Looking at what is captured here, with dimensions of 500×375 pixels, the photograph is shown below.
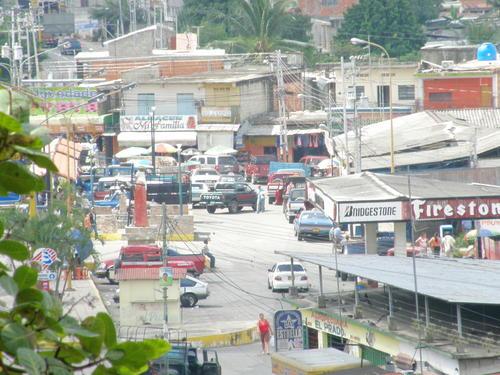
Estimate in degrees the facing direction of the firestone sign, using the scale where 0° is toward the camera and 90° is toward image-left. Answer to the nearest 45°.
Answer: approximately 0°

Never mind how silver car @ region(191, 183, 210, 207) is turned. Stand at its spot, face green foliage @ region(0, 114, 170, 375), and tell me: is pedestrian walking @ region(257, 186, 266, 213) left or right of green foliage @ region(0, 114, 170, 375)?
left

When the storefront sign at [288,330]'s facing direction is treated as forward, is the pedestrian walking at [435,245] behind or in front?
behind

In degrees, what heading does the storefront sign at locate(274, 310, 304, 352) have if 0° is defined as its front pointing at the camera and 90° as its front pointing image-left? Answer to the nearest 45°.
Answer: approximately 0°

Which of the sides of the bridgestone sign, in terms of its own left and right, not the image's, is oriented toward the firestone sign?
left

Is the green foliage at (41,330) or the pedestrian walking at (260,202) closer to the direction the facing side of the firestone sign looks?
the green foliage

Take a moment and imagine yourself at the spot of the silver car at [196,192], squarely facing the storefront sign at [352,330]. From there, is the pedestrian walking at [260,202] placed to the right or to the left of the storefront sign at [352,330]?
left

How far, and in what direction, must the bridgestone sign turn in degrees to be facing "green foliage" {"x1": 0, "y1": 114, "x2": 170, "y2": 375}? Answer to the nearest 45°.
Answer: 0° — it already faces it

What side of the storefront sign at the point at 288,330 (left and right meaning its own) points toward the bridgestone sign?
back

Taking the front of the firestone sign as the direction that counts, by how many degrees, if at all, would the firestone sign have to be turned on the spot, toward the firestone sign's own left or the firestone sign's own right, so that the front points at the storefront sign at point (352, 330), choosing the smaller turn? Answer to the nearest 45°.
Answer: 0° — it already faces it

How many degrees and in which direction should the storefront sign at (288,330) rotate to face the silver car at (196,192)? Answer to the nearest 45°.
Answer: approximately 180°
